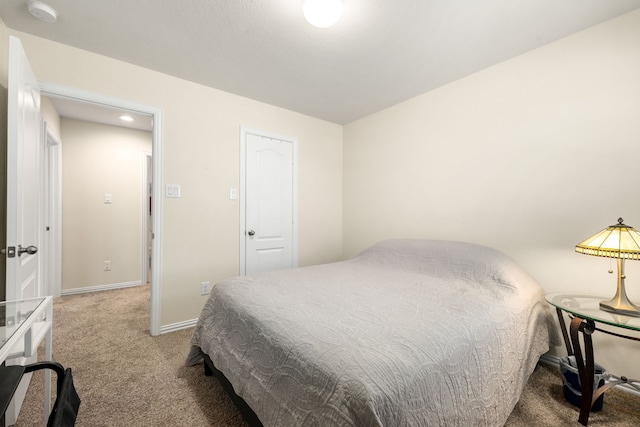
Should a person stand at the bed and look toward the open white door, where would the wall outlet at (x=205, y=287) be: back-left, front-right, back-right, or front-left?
front-right

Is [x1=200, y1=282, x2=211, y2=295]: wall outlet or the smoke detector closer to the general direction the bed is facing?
the smoke detector

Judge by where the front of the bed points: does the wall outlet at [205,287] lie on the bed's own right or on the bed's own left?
on the bed's own right

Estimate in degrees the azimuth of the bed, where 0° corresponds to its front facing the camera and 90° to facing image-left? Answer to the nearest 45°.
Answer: approximately 45°

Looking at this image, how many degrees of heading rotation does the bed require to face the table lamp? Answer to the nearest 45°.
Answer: approximately 135° to its left

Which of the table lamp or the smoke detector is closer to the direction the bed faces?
the smoke detector

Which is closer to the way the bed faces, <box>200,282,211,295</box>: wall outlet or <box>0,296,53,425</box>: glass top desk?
the glass top desk
